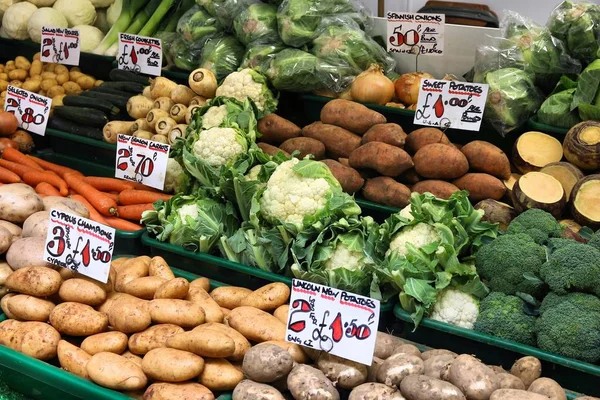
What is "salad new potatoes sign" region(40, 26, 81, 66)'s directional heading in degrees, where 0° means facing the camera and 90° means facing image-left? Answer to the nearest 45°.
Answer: approximately 0°

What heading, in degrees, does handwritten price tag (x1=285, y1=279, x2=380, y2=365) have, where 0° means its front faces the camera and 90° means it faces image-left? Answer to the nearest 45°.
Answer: approximately 0°

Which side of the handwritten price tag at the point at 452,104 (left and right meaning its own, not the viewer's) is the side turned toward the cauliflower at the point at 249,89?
right

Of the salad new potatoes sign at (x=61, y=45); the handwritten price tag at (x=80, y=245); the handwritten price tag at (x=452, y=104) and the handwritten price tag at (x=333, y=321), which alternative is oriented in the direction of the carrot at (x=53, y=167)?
the salad new potatoes sign

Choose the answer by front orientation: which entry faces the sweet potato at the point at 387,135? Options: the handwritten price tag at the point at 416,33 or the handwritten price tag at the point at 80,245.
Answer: the handwritten price tag at the point at 416,33

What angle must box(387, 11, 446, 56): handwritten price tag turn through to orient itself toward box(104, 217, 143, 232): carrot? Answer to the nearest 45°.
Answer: approximately 45° to its right

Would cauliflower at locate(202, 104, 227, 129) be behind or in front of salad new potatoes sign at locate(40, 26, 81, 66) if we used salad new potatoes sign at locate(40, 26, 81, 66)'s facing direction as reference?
in front

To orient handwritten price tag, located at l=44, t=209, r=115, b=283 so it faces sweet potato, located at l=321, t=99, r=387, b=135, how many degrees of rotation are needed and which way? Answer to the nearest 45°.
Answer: approximately 135° to its left

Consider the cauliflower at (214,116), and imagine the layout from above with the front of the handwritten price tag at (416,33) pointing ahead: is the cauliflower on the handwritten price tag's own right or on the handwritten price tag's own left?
on the handwritten price tag's own right

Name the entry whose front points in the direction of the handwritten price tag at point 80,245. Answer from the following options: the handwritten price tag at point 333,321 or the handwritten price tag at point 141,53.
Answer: the handwritten price tag at point 141,53
